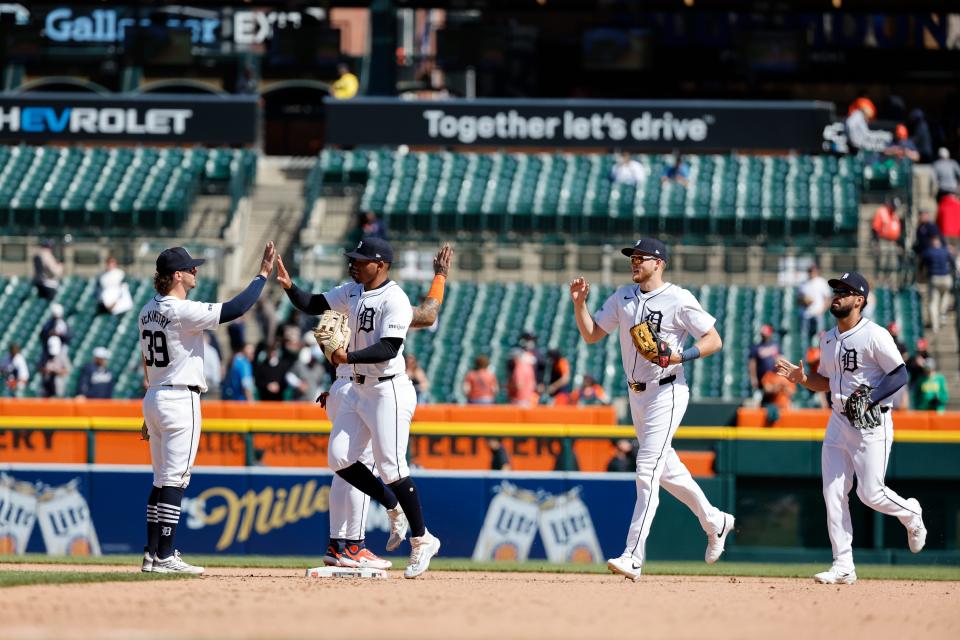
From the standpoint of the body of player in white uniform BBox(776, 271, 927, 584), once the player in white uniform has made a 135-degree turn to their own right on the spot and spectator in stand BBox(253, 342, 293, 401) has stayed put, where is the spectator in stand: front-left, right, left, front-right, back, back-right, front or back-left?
front-left

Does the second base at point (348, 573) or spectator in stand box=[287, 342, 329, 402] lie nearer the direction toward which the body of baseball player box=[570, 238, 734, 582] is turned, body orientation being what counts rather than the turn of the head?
the second base

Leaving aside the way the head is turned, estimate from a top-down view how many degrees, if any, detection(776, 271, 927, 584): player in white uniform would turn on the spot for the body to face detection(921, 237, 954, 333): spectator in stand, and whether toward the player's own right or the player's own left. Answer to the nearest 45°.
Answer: approximately 135° to the player's own right

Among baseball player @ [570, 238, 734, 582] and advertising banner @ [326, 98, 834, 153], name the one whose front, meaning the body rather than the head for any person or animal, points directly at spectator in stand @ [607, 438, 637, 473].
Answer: the advertising banner

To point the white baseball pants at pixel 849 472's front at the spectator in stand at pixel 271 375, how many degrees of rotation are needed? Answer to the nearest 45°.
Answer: approximately 90° to its right

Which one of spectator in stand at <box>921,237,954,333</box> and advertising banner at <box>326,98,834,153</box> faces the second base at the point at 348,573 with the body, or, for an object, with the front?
the advertising banner

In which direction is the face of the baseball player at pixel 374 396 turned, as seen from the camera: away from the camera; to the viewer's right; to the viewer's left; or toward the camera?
to the viewer's left
